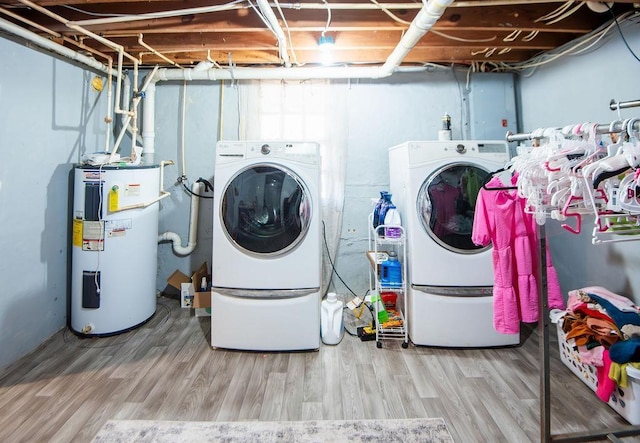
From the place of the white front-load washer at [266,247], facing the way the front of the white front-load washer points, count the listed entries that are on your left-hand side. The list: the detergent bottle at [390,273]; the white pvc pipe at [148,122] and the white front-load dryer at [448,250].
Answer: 2

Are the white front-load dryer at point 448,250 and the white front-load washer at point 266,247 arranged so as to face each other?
no

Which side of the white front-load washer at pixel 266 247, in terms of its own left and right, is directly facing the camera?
front

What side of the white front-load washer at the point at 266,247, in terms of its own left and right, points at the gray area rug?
front

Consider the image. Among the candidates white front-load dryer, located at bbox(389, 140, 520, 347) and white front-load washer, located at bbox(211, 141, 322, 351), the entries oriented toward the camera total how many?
2

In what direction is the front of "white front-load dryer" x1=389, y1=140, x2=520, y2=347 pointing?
toward the camera

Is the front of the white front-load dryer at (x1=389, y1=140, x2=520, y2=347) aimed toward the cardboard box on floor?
no

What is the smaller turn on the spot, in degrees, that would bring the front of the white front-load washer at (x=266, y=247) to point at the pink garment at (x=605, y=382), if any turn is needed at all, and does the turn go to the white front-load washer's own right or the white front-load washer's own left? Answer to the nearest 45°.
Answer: approximately 45° to the white front-load washer's own left

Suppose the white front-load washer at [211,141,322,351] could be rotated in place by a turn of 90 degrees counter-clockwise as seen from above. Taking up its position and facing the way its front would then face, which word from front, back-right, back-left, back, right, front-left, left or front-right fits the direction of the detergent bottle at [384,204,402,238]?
front

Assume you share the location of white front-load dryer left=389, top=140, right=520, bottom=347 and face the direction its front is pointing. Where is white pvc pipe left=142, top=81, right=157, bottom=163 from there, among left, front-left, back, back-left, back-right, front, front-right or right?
right

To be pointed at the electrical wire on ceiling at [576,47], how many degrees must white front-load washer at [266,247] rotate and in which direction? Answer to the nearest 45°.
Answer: approximately 90° to its left

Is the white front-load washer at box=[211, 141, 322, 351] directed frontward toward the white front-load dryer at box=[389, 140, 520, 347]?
no
